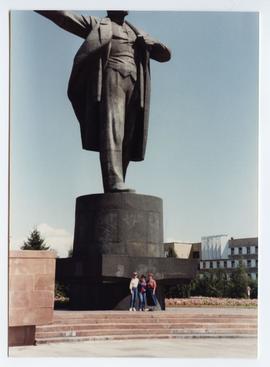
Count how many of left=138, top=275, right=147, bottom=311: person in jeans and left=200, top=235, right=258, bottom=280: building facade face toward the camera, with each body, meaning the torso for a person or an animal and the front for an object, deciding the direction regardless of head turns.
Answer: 2

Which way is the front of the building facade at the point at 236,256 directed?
toward the camera

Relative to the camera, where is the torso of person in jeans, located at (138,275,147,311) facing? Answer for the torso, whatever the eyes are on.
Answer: toward the camera

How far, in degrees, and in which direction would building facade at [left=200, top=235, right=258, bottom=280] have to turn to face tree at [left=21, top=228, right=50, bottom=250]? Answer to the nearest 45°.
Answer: approximately 45° to its right
